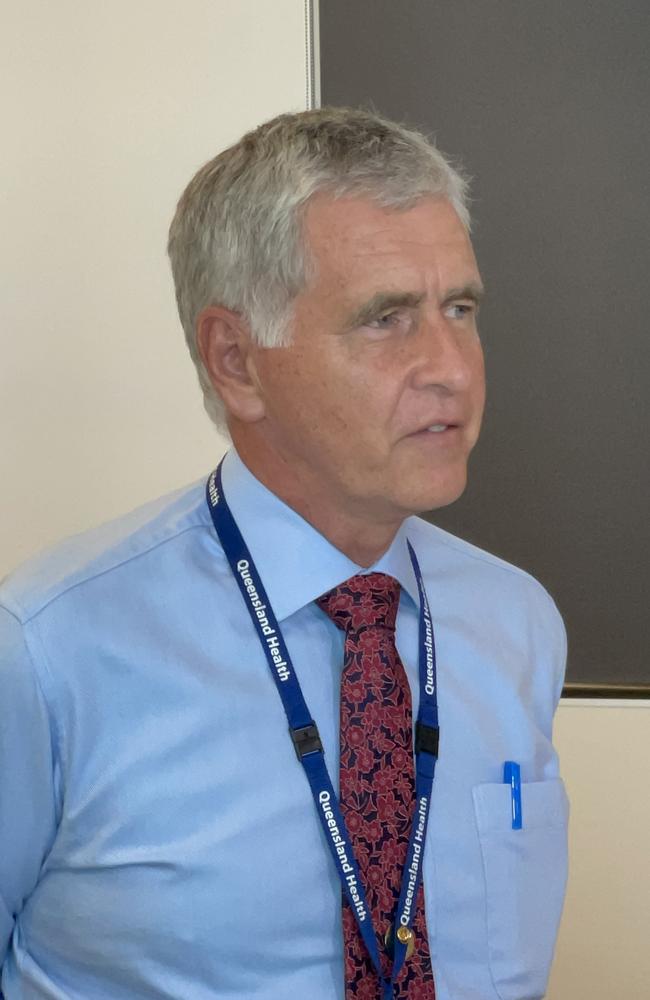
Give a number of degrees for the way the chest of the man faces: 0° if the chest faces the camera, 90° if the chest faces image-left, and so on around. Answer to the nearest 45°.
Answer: approximately 315°
